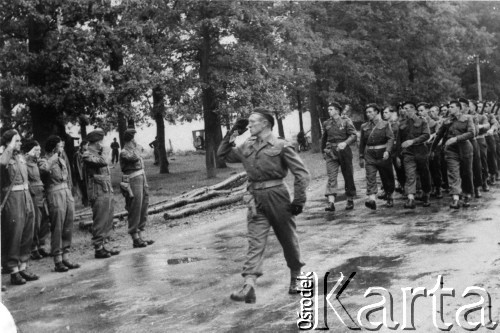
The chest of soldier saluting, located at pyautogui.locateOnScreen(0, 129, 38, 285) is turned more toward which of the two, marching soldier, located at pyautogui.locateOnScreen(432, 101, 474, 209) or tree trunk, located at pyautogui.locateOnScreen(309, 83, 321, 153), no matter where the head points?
the marching soldier

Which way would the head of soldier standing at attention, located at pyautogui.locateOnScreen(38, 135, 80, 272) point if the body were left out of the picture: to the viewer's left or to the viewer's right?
to the viewer's right

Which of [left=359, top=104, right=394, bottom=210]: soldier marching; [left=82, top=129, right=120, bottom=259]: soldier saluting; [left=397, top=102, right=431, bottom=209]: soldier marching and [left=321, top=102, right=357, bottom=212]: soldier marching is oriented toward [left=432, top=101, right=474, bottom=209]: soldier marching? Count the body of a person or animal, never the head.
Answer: [left=82, top=129, right=120, bottom=259]: soldier saluting

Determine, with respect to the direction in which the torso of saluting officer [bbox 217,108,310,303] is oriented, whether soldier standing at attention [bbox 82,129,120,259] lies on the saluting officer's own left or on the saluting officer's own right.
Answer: on the saluting officer's own right

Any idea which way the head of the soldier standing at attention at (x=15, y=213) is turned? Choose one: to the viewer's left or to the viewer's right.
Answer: to the viewer's right

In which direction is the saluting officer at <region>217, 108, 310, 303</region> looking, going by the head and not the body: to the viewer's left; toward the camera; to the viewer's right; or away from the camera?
to the viewer's left

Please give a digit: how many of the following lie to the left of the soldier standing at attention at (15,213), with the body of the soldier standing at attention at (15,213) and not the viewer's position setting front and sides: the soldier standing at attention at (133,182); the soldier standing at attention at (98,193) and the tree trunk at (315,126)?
3

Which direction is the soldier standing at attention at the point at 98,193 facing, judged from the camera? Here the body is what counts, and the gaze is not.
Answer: to the viewer's right

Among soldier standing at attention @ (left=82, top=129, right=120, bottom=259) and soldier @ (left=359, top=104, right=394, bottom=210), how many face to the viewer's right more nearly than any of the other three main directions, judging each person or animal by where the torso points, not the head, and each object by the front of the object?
1

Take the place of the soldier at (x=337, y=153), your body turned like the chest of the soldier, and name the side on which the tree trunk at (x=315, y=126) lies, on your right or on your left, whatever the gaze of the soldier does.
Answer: on your right

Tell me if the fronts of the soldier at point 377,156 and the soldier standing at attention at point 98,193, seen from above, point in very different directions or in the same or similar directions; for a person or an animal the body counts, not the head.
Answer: very different directions

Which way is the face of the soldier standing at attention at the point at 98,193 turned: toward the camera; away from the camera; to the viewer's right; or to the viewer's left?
to the viewer's right
